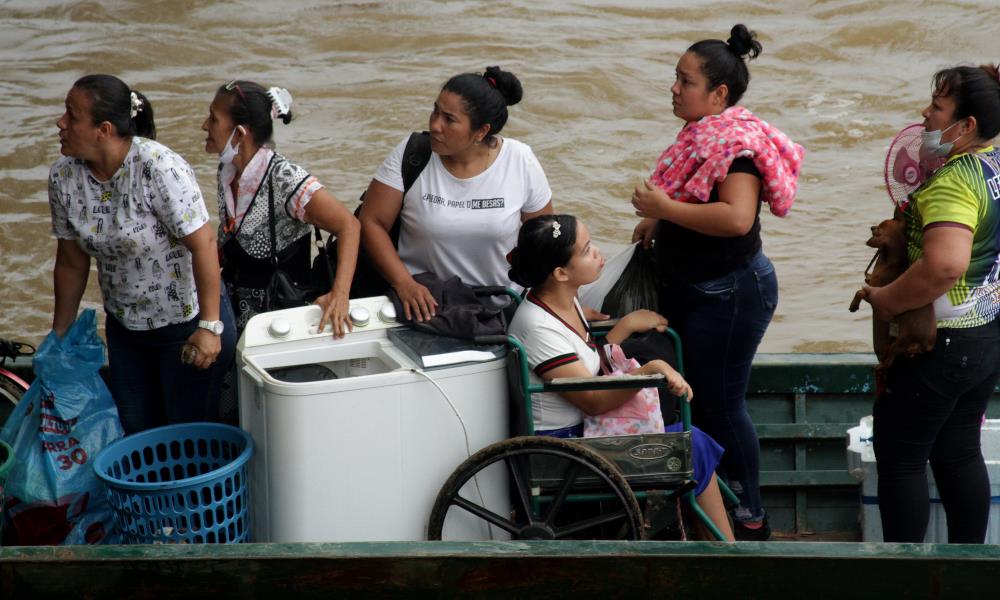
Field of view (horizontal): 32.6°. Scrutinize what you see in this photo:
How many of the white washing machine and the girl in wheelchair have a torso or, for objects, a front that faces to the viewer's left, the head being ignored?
0

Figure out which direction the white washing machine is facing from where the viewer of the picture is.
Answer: facing the viewer and to the right of the viewer

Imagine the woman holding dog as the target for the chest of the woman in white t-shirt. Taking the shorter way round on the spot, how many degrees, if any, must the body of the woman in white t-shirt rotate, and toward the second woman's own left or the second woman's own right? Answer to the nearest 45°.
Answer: approximately 90° to the second woman's own left

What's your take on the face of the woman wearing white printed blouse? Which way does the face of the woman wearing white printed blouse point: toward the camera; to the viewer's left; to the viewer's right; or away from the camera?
to the viewer's left

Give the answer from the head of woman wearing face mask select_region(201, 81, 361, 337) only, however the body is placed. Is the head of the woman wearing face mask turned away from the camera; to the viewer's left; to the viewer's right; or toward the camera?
to the viewer's left

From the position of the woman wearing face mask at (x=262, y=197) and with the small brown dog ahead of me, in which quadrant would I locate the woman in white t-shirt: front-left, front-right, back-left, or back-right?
front-left

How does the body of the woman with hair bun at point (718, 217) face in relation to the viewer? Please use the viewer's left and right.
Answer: facing to the left of the viewer

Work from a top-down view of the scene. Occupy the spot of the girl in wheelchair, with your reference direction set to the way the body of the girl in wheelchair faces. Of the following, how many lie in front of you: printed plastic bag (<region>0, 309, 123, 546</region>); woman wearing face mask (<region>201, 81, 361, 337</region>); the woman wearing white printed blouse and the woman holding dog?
1

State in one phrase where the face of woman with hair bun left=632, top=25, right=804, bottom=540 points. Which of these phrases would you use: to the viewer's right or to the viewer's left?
to the viewer's left

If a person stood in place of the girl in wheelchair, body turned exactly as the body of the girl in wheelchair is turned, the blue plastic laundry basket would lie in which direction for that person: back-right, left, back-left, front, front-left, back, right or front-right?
back

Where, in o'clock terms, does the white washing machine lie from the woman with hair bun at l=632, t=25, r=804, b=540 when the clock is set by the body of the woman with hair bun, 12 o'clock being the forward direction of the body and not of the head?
The white washing machine is roughly at 11 o'clock from the woman with hair bun.

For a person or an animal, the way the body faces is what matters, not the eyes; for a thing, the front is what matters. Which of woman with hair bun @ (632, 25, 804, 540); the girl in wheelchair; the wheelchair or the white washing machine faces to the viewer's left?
the woman with hair bun

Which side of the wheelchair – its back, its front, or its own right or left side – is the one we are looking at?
right

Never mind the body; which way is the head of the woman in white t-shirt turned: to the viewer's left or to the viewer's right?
to the viewer's left

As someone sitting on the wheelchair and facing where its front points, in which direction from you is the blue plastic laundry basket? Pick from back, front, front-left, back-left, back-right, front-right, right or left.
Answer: back

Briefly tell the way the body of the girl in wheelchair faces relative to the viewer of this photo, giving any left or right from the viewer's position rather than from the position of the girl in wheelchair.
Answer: facing to the right of the viewer
